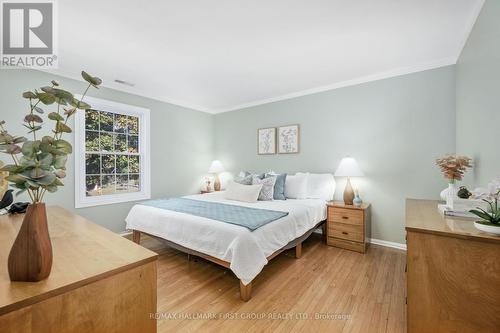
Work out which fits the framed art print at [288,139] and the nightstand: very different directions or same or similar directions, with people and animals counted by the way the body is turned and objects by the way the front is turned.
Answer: same or similar directions

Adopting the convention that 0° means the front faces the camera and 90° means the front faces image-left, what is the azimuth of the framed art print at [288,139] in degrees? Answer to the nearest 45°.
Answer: approximately 45°

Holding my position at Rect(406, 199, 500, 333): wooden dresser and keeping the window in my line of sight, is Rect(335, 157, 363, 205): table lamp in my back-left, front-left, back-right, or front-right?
front-right

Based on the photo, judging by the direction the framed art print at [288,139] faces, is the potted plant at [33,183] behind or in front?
in front

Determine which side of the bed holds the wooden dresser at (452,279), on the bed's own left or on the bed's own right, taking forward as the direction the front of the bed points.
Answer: on the bed's own left

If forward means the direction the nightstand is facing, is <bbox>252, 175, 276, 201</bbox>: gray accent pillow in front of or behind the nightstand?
in front

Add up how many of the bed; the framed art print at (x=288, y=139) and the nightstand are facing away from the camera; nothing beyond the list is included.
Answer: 0

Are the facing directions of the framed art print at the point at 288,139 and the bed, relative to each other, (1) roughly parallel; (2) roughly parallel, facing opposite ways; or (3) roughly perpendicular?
roughly parallel

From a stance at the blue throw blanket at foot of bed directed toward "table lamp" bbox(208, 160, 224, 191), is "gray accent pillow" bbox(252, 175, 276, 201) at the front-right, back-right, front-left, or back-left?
front-right

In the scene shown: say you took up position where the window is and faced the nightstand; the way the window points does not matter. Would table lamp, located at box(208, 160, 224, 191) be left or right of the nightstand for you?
left

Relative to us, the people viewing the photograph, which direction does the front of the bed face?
facing the viewer and to the left of the viewer

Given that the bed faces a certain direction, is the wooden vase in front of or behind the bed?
in front
